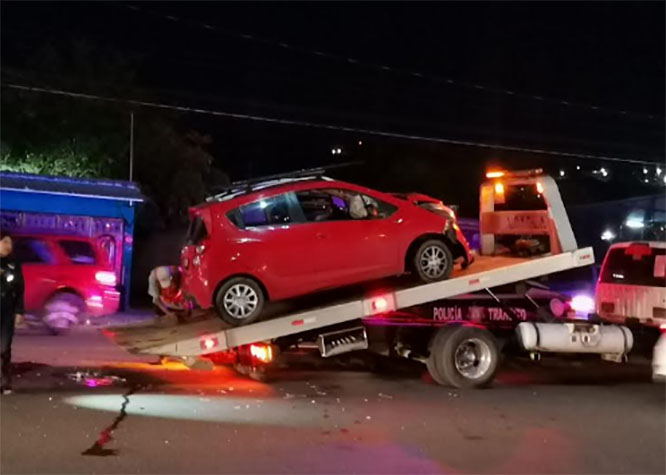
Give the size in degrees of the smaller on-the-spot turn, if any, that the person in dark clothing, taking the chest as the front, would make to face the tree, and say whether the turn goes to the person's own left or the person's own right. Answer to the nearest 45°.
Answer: approximately 180°

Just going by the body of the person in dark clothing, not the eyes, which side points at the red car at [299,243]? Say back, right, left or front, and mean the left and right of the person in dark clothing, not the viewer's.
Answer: left

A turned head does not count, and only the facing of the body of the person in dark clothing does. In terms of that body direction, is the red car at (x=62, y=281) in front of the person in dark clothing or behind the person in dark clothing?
behind

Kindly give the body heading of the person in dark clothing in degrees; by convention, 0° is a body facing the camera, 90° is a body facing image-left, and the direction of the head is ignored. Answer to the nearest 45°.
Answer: approximately 0°

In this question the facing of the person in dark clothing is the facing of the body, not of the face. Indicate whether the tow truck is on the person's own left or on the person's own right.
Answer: on the person's own left

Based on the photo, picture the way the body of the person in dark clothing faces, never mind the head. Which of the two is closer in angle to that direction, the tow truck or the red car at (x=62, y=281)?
the tow truck

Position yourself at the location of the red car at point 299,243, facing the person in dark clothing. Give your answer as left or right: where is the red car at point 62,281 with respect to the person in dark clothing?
right

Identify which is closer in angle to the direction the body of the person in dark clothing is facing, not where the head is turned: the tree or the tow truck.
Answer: the tow truck
